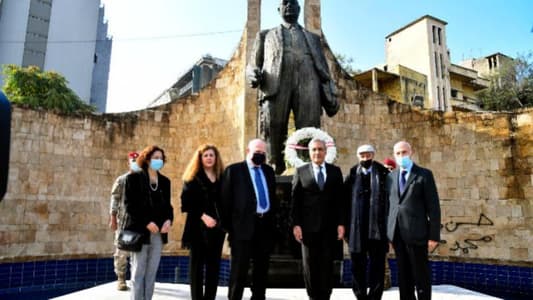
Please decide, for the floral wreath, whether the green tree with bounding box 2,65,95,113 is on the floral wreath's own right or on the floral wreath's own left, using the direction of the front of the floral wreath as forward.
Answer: on the floral wreath's own right

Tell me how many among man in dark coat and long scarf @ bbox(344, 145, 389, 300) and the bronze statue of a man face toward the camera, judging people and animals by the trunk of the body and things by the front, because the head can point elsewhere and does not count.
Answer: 2

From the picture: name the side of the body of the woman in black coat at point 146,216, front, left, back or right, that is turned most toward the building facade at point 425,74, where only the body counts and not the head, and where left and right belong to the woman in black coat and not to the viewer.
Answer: left

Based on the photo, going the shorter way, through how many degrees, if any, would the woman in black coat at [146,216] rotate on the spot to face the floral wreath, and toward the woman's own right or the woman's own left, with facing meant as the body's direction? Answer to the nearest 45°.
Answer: approximately 45° to the woman's own left

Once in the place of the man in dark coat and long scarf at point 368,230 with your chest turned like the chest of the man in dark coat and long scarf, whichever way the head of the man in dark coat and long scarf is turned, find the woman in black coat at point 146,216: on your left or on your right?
on your right

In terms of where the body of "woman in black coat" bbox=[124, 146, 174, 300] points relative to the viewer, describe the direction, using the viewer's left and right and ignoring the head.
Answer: facing the viewer and to the right of the viewer

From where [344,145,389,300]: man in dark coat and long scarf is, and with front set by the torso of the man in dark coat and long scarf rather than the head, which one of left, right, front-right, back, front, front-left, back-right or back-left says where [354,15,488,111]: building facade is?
back

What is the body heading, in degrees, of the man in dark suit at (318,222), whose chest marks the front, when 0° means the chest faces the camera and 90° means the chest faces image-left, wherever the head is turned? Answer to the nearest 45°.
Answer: approximately 0°

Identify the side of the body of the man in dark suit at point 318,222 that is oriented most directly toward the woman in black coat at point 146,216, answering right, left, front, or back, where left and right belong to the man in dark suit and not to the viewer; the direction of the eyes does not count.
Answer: right

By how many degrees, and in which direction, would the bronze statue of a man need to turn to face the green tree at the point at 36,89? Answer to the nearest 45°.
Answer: approximately 135° to its right

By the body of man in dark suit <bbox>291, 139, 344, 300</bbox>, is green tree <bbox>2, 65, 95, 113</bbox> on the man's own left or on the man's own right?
on the man's own right
